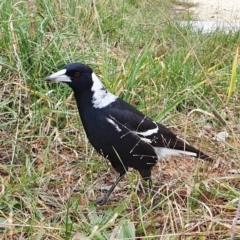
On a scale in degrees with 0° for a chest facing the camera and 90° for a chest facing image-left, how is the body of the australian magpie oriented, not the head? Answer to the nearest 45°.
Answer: approximately 90°
